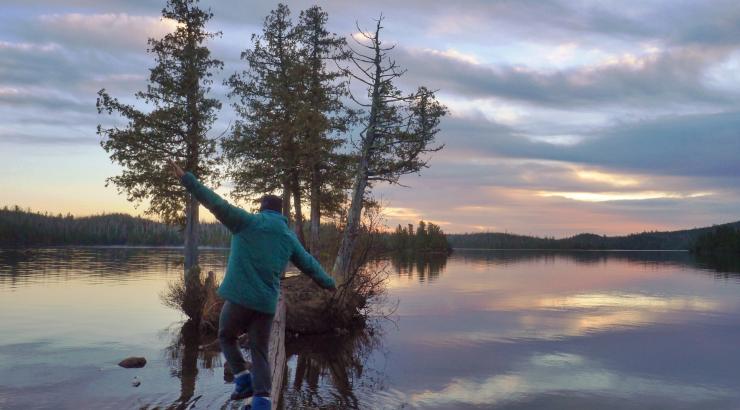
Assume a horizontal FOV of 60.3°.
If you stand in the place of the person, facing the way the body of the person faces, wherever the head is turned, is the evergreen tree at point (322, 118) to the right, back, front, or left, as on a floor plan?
front

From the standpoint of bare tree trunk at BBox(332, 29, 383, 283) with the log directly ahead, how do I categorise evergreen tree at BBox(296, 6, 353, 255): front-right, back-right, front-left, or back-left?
back-right

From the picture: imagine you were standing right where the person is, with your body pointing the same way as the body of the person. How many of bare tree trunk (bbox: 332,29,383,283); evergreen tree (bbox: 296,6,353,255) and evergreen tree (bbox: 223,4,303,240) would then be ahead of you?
3

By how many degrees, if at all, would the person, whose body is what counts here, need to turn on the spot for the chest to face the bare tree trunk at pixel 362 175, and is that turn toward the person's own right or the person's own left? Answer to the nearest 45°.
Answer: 0° — they already face it

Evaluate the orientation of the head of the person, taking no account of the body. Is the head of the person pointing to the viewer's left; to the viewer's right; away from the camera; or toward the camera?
away from the camera

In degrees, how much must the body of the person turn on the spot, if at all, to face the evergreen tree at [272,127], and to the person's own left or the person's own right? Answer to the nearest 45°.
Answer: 0° — they already face it

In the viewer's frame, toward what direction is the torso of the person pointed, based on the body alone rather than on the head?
away from the camera
